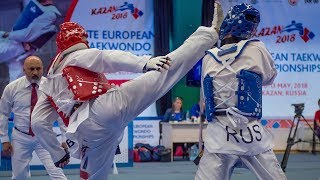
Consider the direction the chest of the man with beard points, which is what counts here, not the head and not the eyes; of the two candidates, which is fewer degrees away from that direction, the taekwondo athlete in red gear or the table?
the taekwondo athlete in red gear

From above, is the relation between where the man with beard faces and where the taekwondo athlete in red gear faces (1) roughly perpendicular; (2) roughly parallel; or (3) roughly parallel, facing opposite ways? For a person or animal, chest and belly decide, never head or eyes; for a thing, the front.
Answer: roughly perpendicular

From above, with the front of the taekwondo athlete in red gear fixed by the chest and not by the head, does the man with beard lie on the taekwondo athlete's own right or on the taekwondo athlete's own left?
on the taekwondo athlete's own left

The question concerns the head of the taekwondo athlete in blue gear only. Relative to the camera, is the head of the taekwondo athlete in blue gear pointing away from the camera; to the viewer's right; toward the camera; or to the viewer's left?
away from the camera

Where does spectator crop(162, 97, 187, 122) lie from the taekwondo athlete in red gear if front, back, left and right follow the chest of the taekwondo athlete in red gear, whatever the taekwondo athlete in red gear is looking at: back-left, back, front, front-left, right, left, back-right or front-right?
front-left

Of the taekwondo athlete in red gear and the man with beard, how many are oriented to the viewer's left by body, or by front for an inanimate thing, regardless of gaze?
0

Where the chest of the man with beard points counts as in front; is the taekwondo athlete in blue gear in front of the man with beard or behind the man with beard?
in front

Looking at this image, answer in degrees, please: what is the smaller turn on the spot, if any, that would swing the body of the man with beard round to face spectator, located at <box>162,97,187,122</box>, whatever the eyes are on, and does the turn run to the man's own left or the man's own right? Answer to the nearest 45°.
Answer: approximately 90° to the man's own left

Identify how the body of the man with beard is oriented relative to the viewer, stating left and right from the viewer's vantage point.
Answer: facing the viewer and to the right of the viewer

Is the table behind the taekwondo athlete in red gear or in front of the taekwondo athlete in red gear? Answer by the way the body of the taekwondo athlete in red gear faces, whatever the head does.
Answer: in front
